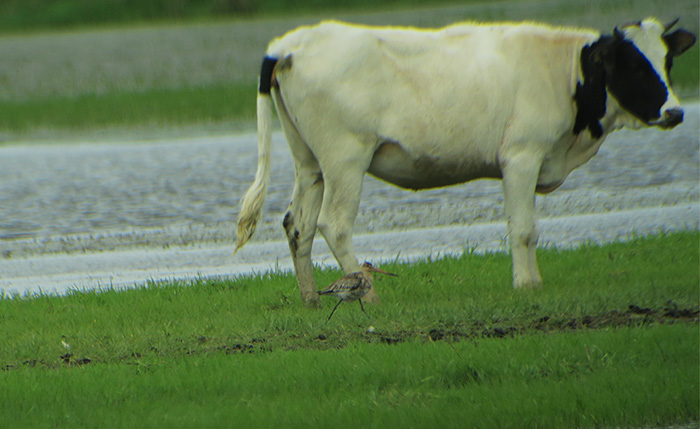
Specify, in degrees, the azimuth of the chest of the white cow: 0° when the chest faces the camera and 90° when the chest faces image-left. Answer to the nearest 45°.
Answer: approximately 270°
